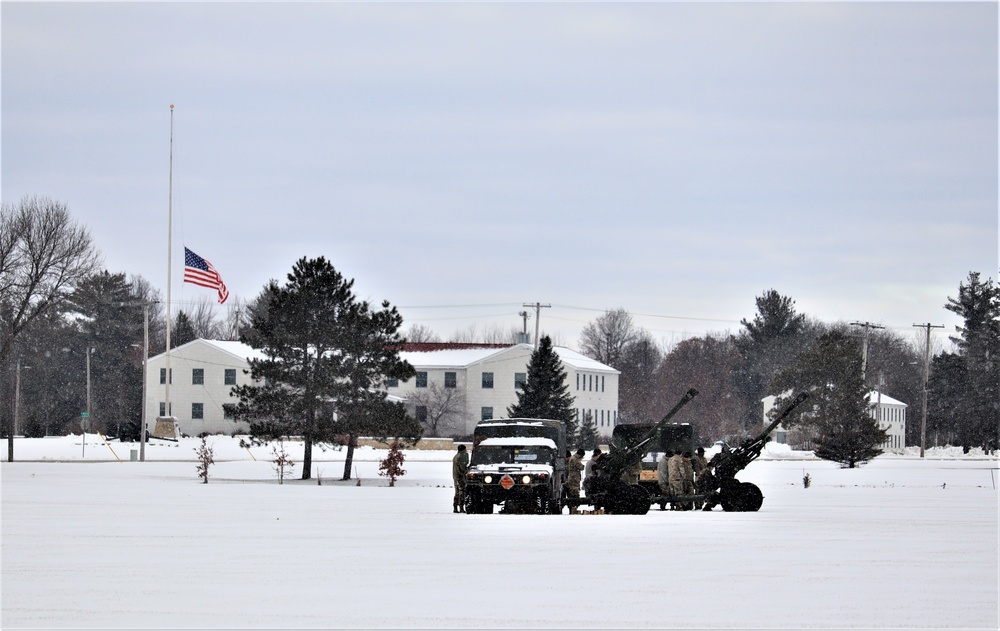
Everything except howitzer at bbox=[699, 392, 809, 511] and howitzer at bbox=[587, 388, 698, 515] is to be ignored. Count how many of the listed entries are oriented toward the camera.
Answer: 0

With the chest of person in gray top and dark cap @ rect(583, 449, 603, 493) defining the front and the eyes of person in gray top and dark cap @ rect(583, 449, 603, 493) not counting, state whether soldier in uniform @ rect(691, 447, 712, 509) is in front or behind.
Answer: in front

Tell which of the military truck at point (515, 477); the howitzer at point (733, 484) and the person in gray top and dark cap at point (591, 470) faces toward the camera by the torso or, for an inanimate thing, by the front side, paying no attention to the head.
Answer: the military truck

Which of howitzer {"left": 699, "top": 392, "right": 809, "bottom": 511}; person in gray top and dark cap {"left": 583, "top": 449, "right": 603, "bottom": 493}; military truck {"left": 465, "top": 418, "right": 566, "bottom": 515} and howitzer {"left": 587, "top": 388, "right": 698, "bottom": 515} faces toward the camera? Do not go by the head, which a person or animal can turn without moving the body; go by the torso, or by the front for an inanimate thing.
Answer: the military truck

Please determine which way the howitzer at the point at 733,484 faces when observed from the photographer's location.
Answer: facing to the right of the viewer

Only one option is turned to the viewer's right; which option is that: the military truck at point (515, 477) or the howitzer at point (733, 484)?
the howitzer

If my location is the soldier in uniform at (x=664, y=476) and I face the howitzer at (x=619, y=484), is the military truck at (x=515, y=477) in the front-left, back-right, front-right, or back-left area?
front-right

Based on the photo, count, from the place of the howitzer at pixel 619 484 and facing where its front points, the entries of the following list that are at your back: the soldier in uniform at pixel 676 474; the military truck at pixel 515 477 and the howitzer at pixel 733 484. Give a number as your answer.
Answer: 1

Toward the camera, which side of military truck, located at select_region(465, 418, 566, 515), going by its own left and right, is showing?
front

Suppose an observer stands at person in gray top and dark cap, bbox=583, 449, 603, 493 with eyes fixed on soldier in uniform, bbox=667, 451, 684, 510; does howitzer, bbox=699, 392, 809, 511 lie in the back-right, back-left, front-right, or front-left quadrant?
front-left

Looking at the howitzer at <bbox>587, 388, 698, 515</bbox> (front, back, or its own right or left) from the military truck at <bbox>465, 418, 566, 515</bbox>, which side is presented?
back

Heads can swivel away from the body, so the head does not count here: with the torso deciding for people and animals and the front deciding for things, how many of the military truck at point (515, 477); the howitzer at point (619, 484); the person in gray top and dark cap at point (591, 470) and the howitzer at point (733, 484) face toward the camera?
1
